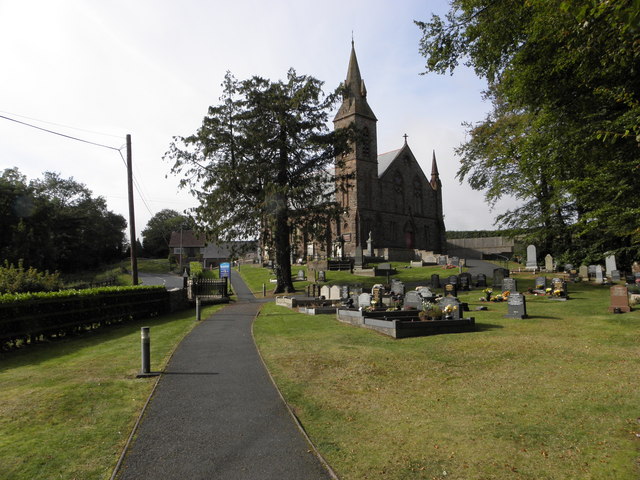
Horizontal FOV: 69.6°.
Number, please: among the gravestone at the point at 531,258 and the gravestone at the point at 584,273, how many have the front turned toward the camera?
2

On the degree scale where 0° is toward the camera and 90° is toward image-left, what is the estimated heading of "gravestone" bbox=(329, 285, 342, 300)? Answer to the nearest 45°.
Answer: approximately 0°

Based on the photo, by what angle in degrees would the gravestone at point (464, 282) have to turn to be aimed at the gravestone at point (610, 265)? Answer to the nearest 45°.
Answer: approximately 90° to its left

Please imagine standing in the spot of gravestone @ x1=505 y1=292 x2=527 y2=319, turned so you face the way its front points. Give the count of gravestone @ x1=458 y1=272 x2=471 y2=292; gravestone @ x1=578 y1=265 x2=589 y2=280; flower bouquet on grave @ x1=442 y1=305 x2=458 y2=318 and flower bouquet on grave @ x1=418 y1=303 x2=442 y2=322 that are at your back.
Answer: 2

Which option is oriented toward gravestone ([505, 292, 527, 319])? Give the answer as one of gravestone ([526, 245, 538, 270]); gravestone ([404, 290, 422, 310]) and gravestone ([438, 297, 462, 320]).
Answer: gravestone ([526, 245, 538, 270])

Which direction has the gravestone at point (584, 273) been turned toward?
toward the camera

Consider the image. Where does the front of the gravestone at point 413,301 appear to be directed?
toward the camera

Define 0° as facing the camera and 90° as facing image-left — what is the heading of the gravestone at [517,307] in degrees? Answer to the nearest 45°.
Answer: approximately 0°

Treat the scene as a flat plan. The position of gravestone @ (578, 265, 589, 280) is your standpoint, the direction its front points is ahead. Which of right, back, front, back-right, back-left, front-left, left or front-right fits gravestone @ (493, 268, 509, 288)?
front-right

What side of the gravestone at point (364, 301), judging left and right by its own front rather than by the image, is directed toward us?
front

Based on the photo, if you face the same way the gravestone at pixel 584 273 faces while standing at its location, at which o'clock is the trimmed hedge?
The trimmed hedge is roughly at 1 o'clock from the gravestone.

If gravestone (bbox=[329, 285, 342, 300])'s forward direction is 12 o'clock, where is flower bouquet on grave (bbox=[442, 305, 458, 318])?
The flower bouquet on grave is roughly at 11 o'clock from the gravestone.
